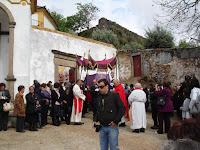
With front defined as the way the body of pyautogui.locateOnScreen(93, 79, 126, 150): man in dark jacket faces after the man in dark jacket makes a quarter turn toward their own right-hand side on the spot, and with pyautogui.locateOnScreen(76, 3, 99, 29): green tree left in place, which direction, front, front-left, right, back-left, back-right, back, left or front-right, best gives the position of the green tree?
front-right

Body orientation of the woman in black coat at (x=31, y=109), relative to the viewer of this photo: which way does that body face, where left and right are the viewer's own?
facing the viewer and to the right of the viewer

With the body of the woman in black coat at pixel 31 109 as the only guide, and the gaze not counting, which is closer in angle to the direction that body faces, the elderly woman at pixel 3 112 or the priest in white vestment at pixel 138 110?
the priest in white vestment

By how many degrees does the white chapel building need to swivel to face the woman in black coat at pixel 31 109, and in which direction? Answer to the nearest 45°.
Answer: approximately 45° to its right

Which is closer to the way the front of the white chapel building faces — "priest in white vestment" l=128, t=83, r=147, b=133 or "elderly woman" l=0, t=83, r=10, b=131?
the priest in white vestment

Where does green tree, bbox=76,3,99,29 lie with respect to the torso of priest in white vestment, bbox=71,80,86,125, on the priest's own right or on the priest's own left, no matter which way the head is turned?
on the priest's own left

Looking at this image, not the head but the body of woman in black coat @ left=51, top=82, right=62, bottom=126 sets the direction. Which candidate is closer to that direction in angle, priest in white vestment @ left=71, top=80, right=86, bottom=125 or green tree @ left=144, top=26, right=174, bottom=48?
the priest in white vestment

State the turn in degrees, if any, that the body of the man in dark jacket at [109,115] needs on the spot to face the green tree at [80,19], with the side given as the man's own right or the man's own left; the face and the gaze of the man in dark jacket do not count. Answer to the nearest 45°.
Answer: approximately 135° to the man's own right

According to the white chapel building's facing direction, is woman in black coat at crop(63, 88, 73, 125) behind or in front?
in front

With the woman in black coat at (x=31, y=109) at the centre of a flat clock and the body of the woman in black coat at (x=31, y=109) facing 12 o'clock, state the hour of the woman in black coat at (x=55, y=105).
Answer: the woman in black coat at (x=55, y=105) is roughly at 9 o'clock from the woman in black coat at (x=31, y=109).
